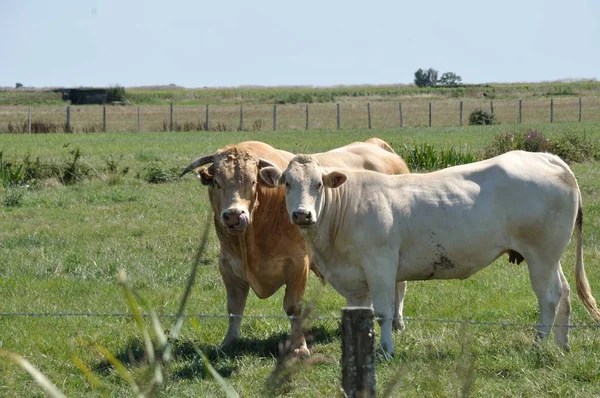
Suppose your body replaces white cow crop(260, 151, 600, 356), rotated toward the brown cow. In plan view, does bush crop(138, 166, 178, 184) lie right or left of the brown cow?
right

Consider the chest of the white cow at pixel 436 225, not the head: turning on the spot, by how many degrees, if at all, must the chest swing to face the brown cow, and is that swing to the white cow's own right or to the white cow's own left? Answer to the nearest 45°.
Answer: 0° — it already faces it

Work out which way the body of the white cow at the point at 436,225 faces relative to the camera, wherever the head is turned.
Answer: to the viewer's left

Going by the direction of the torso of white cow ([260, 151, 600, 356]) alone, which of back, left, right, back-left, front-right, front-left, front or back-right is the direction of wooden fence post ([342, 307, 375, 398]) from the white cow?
left

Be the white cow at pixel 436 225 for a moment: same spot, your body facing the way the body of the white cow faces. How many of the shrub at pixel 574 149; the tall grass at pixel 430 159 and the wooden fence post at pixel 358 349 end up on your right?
2

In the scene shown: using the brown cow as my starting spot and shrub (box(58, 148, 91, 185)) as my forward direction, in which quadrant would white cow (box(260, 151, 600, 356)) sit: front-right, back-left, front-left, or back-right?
back-right

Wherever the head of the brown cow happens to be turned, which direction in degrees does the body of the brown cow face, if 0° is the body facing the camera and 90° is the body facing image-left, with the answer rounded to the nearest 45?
approximately 45°

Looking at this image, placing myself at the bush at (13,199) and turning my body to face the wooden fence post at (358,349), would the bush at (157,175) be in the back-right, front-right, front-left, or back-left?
back-left

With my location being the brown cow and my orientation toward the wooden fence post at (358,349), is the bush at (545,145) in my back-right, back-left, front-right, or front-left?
back-left

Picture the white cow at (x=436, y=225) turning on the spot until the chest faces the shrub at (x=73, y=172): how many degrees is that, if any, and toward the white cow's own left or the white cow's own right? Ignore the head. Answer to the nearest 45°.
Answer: approximately 45° to the white cow's own right
